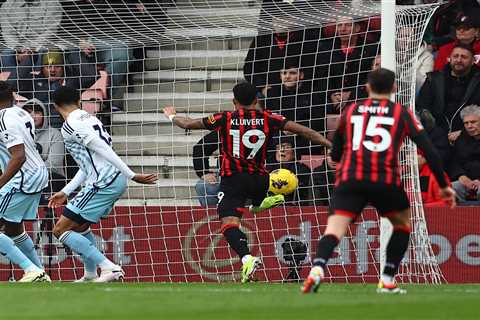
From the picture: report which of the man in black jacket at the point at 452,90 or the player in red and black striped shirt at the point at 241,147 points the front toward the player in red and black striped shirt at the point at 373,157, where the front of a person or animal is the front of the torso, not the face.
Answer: the man in black jacket

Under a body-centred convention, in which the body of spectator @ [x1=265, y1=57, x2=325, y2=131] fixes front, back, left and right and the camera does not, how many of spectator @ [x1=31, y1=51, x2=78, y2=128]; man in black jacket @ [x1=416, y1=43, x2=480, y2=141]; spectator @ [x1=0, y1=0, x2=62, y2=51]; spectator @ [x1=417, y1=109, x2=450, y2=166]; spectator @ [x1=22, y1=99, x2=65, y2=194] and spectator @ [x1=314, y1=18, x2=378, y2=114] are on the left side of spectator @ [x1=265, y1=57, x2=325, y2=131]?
3

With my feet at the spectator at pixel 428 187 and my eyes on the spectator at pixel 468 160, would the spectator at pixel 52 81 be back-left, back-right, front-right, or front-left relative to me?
back-left

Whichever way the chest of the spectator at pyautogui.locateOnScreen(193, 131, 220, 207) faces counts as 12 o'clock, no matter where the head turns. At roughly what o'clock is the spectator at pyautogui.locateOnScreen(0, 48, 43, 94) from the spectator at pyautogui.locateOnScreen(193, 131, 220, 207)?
the spectator at pyautogui.locateOnScreen(0, 48, 43, 94) is roughly at 4 o'clock from the spectator at pyautogui.locateOnScreen(193, 131, 220, 207).

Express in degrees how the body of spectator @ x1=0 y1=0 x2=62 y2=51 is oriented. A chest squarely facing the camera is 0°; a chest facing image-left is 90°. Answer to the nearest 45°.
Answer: approximately 0°

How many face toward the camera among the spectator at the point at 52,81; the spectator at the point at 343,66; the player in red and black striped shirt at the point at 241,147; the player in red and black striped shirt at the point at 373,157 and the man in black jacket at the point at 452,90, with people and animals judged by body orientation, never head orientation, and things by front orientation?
3

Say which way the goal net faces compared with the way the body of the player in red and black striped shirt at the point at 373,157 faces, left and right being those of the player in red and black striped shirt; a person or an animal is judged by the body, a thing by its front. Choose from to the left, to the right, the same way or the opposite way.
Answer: the opposite way

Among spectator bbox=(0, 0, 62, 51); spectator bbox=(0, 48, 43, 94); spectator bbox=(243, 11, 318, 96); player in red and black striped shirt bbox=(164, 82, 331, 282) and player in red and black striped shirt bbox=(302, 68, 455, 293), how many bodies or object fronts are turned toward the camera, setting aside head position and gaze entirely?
3

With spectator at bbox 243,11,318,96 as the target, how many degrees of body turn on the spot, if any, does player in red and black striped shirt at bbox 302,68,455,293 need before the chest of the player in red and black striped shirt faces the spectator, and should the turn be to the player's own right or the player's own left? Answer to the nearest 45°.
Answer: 0° — they already face them
